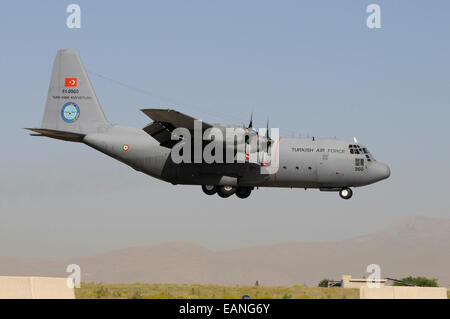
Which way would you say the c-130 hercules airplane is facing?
to the viewer's right
